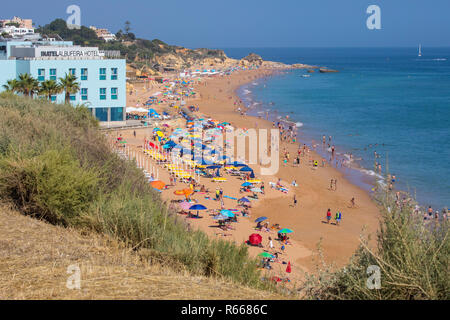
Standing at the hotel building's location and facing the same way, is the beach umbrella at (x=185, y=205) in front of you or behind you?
in front

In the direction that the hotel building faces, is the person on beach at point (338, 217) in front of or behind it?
in front

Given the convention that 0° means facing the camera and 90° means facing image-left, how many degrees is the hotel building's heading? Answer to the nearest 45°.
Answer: approximately 0°

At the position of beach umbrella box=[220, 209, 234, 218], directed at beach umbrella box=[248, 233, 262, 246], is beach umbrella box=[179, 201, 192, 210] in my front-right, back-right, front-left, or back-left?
back-right

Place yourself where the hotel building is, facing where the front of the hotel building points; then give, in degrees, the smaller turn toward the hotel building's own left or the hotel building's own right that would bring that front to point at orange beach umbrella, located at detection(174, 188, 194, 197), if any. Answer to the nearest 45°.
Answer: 0° — it already faces it
